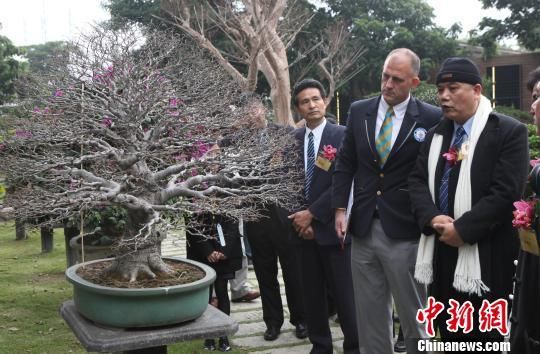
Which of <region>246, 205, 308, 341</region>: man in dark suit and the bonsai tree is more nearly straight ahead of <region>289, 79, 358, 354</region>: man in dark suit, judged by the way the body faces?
the bonsai tree

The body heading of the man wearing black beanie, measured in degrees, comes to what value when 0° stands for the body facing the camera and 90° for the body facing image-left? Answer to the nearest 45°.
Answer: approximately 45°

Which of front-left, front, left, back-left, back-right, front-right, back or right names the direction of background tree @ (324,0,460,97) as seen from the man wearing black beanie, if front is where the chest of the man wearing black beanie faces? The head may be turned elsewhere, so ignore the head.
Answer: back-right

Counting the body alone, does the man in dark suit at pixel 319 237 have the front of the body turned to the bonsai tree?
yes

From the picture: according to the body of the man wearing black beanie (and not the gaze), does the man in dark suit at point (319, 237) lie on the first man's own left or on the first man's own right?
on the first man's own right

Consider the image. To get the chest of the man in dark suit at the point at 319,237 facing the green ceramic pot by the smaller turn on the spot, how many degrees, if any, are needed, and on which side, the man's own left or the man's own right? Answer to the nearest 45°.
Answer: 0° — they already face it

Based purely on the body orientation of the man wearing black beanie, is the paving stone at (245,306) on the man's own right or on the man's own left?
on the man's own right

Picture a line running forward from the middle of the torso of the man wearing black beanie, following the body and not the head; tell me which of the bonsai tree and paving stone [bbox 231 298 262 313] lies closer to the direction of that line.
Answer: the bonsai tree
